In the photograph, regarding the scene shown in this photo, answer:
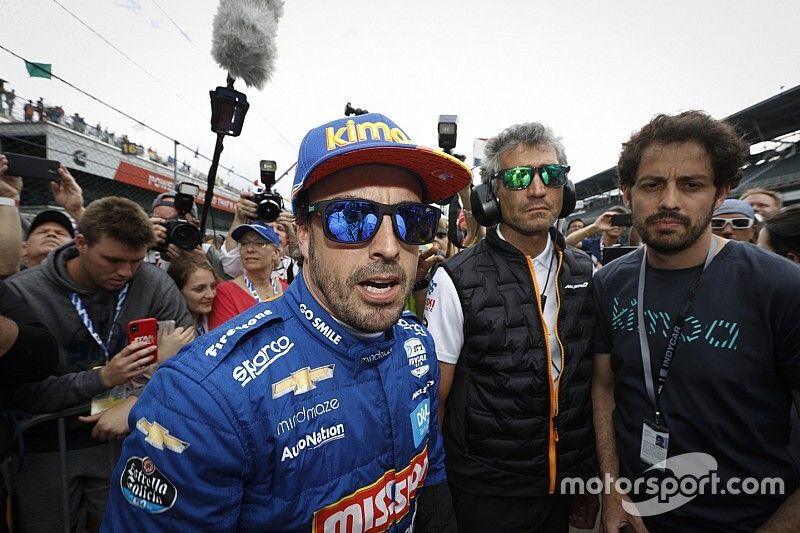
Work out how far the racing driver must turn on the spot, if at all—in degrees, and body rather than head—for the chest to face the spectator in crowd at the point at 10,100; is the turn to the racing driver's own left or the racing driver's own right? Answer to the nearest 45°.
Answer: approximately 180°

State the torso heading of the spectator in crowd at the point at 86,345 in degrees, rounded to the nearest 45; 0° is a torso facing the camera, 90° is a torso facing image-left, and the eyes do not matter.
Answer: approximately 315°

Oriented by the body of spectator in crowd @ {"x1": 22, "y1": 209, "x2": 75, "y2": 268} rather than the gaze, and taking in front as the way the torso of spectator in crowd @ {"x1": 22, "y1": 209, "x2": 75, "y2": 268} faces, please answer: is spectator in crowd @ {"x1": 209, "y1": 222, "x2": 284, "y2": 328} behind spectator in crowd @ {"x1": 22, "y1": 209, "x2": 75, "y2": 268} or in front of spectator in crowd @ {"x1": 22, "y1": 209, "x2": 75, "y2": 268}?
in front

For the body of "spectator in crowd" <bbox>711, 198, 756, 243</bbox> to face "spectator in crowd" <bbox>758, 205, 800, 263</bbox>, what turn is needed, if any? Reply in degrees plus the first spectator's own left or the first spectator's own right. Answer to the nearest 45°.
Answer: approximately 45° to the first spectator's own left

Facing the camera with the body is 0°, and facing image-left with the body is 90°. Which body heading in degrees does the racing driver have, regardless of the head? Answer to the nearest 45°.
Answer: approximately 315°

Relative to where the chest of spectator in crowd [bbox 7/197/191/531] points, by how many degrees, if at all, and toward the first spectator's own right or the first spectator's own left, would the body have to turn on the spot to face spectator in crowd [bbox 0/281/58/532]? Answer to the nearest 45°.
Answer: approximately 90° to the first spectator's own right
